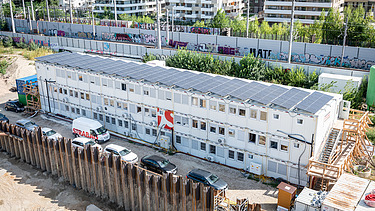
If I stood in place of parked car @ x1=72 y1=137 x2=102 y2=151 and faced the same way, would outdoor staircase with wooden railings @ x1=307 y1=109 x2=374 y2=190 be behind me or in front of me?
in front

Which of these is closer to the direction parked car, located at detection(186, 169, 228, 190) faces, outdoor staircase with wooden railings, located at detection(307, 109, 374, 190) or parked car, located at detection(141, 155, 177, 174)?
the outdoor staircase with wooden railings

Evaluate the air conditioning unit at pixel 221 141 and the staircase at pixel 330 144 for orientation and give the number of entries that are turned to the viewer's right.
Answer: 0

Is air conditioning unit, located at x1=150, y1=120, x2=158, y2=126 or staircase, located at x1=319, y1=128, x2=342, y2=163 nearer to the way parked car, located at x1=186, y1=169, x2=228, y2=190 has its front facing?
the staircase

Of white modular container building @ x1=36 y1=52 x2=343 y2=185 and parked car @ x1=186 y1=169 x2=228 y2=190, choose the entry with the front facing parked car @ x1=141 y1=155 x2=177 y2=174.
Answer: the white modular container building
